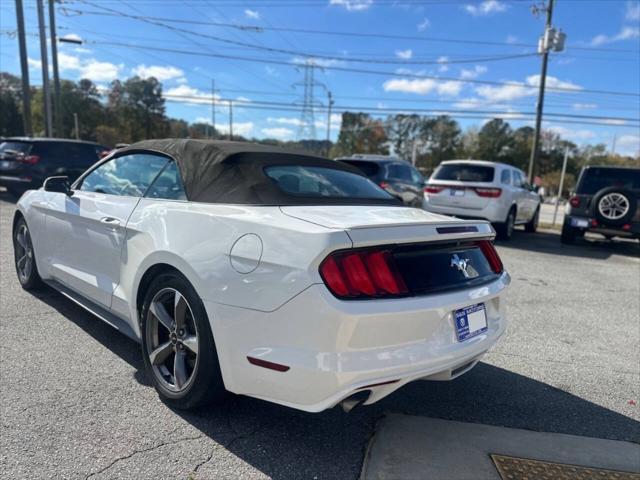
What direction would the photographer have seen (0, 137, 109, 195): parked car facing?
facing away from the viewer and to the right of the viewer

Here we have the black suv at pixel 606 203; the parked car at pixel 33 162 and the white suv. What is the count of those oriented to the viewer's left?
0

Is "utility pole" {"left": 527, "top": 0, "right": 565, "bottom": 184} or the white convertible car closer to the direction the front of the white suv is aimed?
the utility pole

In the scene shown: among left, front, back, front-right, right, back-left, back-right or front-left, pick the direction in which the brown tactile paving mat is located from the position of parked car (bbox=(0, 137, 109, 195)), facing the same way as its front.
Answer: back-right

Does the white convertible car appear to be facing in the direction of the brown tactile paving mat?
no

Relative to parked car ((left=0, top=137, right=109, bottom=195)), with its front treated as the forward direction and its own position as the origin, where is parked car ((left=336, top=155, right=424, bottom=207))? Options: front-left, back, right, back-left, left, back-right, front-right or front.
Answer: right

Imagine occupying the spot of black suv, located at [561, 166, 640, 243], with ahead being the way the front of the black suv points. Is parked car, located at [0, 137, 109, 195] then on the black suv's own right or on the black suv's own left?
on the black suv's own left

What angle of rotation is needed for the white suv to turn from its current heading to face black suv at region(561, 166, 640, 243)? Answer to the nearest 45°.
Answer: approximately 45° to its right

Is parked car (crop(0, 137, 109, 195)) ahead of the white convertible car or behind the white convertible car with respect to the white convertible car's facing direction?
ahead

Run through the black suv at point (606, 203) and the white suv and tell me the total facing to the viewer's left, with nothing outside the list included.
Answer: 0

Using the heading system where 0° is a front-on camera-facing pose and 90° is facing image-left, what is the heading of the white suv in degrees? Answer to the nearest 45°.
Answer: approximately 225°

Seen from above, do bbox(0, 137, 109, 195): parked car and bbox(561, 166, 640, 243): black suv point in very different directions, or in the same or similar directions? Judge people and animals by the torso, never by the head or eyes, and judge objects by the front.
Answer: same or similar directions

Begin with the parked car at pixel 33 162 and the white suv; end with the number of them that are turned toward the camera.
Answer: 0

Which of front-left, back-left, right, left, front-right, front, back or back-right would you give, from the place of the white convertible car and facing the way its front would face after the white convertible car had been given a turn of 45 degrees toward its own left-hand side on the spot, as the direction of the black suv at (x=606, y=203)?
back-right

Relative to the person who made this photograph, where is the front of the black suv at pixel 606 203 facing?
facing away from the viewer

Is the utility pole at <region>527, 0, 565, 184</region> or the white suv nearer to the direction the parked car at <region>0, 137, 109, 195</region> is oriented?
the utility pole

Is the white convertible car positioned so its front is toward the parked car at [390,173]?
no

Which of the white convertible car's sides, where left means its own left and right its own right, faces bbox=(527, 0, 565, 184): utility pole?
right

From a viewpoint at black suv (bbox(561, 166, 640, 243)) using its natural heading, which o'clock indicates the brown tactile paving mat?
The brown tactile paving mat is roughly at 6 o'clock from the black suv.
